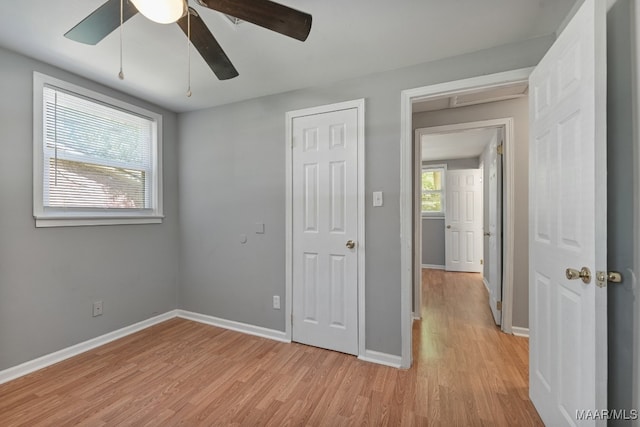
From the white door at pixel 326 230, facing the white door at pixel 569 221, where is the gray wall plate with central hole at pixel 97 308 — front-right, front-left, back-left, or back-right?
back-right

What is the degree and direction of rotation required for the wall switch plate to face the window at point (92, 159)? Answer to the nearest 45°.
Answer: approximately 90° to its right

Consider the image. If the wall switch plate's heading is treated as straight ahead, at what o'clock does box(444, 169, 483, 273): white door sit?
The white door is roughly at 7 o'clock from the wall switch plate.

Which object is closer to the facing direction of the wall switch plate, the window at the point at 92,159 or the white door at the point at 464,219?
the window

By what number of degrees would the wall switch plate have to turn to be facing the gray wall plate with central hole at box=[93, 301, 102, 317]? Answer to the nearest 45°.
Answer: approximately 90° to its right

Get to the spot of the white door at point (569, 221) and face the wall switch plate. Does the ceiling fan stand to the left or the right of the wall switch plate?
left

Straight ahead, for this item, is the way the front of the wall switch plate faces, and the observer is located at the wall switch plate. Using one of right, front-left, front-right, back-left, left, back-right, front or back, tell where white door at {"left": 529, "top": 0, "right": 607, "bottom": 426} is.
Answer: front-left

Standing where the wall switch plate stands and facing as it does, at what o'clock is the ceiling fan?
The ceiling fan is roughly at 1 o'clock from the wall switch plate.

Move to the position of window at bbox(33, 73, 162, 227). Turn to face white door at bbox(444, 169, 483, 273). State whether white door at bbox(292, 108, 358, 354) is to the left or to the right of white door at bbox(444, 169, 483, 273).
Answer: right

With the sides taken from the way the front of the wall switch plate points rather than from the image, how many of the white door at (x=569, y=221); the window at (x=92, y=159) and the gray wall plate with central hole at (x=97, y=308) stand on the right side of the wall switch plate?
2

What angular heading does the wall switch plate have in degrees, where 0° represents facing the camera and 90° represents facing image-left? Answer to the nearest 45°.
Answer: approximately 0°
